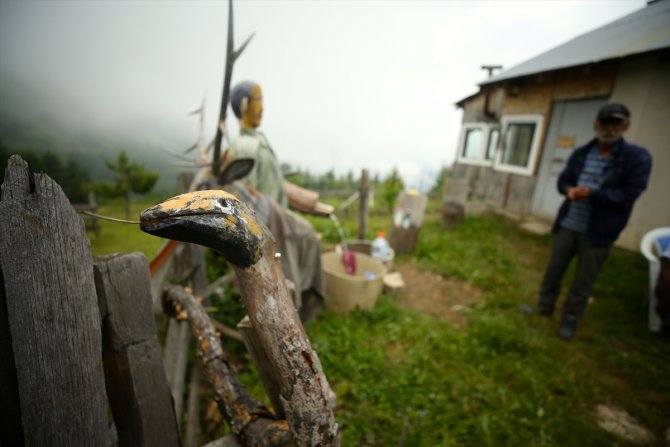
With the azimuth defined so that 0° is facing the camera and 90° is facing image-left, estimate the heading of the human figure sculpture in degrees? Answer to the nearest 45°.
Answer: approximately 315°

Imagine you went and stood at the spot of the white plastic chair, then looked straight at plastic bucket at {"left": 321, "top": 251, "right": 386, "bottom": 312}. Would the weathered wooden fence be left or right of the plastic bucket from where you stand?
left

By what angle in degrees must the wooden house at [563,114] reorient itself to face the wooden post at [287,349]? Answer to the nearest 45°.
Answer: approximately 45° to its left

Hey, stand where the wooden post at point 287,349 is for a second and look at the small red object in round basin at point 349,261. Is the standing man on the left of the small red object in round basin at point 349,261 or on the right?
right

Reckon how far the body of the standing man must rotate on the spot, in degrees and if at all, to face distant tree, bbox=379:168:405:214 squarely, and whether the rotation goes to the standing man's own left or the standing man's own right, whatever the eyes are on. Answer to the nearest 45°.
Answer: approximately 90° to the standing man's own right

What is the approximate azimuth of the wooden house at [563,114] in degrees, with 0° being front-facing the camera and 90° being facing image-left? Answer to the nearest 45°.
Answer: approximately 45°

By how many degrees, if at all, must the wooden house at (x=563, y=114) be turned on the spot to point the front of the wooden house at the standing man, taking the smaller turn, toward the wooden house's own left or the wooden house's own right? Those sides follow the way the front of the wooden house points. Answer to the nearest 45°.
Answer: approximately 45° to the wooden house's own left

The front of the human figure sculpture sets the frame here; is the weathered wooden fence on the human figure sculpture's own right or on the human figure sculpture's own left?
on the human figure sculpture's own right

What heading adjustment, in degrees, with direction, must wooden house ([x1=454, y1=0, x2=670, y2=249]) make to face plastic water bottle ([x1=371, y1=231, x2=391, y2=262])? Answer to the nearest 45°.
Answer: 0° — it already faces it

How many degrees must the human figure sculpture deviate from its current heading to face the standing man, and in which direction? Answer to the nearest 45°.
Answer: approximately 45° to its left
